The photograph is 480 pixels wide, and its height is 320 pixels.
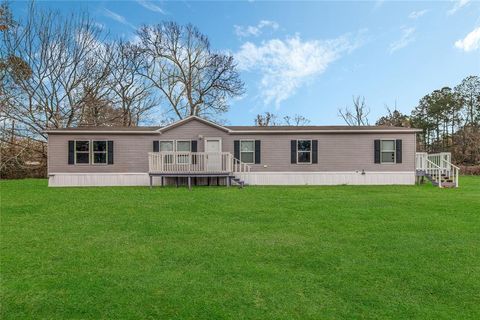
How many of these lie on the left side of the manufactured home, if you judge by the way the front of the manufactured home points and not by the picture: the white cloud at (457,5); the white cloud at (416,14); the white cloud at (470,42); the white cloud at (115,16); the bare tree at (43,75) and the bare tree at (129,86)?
3

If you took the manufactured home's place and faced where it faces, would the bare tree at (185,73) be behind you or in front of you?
behind

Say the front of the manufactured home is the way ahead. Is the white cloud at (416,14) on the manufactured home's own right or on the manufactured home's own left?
on the manufactured home's own left

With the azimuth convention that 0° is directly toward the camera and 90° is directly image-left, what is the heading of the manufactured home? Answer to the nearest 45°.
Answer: approximately 0°

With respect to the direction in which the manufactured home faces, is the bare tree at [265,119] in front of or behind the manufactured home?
behind

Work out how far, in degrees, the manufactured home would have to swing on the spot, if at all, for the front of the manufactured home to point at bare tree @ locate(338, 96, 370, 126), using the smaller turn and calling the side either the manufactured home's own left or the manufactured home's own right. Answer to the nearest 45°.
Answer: approximately 135° to the manufactured home's own left

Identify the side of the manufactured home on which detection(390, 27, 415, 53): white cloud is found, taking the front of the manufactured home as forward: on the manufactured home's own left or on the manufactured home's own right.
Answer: on the manufactured home's own left

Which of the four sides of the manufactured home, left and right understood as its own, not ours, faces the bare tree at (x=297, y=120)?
back

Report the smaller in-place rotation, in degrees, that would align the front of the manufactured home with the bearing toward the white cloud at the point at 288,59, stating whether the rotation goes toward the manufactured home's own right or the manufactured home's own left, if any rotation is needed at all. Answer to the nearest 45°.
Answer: approximately 180°

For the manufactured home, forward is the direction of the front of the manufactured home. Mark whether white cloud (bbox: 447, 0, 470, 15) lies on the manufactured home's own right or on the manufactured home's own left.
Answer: on the manufactured home's own left

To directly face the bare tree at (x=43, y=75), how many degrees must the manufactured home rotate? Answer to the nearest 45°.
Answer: approximately 90° to its right
